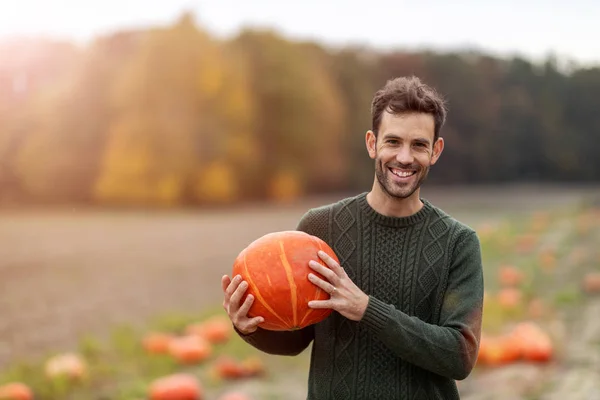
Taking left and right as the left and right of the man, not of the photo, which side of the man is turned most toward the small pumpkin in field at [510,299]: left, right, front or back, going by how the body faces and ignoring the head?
back

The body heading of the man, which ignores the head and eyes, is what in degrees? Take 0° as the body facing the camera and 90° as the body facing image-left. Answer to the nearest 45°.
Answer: approximately 0°

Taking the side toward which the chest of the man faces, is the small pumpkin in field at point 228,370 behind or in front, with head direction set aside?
behind

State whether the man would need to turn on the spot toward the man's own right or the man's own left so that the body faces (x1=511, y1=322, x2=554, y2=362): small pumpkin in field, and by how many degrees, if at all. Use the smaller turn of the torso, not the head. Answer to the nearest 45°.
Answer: approximately 180°

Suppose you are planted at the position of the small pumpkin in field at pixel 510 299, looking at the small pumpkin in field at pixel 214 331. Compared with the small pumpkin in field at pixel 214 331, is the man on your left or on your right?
left

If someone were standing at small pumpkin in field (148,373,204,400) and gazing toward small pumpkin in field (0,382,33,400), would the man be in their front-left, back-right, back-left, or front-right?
back-left

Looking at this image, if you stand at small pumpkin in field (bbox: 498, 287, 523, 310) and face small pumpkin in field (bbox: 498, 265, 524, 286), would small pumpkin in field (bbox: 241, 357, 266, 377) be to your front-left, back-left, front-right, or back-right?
back-left

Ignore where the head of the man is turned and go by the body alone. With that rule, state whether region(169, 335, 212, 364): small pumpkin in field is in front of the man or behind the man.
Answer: behind

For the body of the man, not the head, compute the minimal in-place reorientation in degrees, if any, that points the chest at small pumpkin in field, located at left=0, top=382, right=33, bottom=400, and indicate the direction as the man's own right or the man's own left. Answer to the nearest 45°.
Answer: approximately 135° to the man's own right

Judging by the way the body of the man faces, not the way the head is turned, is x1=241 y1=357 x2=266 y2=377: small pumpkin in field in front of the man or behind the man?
behind

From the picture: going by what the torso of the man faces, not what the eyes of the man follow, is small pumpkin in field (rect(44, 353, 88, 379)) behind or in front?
behind
